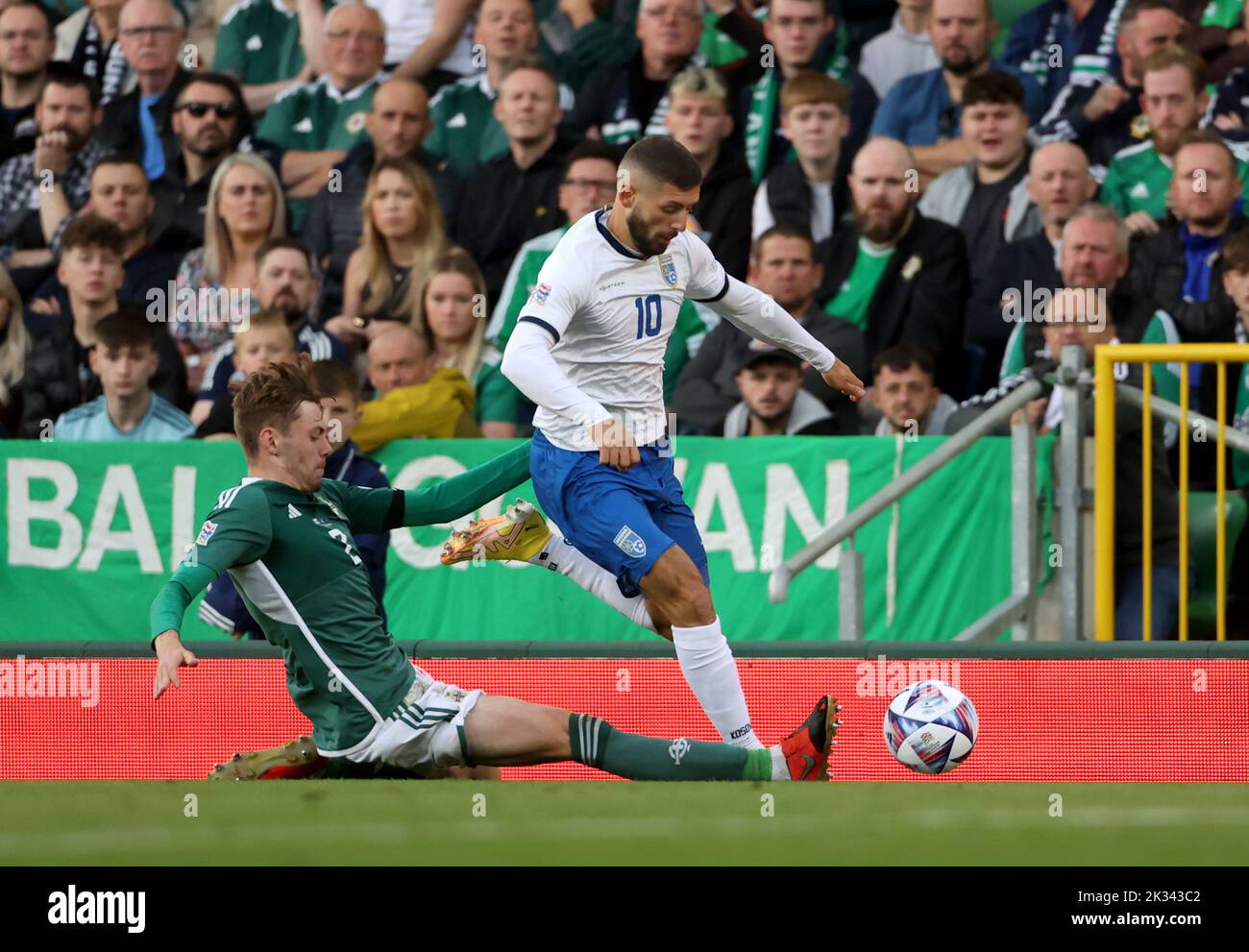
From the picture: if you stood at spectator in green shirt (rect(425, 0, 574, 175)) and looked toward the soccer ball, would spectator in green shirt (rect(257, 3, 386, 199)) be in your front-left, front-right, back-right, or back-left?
back-right

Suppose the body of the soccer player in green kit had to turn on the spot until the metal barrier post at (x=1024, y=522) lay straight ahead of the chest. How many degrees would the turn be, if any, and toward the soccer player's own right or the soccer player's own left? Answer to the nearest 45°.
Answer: approximately 45° to the soccer player's own left

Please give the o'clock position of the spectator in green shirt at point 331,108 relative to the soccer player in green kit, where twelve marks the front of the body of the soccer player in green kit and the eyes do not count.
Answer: The spectator in green shirt is roughly at 9 o'clock from the soccer player in green kit.

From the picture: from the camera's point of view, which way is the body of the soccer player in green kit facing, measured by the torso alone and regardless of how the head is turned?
to the viewer's right

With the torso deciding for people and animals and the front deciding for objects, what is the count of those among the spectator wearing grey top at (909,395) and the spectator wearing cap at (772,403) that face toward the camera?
2

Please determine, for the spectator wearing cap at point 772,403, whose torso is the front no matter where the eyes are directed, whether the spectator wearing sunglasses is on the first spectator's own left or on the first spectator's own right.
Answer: on the first spectator's own right

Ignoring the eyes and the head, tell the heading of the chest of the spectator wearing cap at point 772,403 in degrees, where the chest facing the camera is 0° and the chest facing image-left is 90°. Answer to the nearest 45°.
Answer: approximately 0°

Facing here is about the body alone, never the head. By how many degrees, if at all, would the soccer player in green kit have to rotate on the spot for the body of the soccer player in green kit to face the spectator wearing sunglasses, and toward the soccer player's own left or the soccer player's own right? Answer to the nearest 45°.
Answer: approximately 90° to the soccer player's own left

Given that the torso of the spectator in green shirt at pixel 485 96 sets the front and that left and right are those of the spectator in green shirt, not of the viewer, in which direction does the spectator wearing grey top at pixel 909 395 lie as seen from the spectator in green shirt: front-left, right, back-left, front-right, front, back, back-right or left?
front-left

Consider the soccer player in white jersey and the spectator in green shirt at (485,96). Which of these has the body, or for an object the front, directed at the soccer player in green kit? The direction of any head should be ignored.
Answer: the spectator in green shirt
